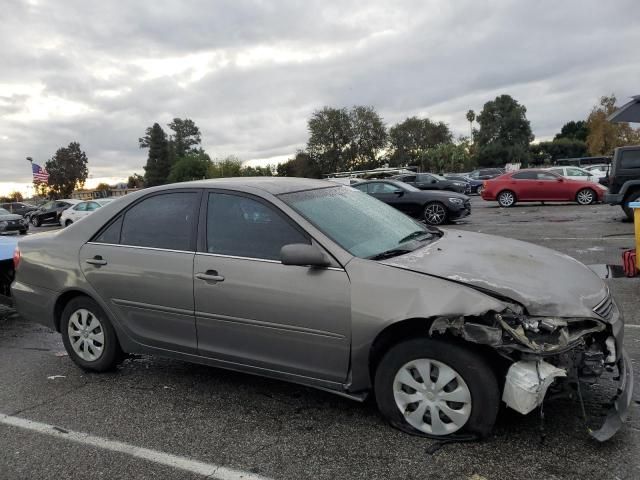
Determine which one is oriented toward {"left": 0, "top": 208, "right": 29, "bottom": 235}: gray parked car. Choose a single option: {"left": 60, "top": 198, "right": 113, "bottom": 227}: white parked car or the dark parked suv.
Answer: the white parked car

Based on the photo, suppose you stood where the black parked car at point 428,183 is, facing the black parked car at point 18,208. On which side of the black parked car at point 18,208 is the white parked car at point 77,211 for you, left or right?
left

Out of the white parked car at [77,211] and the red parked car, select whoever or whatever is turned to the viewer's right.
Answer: the red parked car

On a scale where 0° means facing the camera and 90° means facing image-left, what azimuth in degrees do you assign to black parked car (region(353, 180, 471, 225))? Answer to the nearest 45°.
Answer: approximately 315°

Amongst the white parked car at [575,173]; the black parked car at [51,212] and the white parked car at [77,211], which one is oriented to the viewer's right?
the white parked car at [575,173]

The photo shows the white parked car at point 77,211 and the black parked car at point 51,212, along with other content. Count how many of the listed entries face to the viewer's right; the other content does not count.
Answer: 0

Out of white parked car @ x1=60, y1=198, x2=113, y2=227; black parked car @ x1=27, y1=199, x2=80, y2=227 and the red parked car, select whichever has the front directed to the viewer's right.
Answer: the red parked car

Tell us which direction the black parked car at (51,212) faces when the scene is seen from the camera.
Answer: facing the viewer and to the left of the viewer

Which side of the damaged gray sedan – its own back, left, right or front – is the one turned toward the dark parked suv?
left

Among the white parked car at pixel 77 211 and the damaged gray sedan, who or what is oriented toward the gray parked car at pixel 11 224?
the white parked car

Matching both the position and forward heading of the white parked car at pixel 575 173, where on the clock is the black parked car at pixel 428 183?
The black parked car is roughly at 6 o'clock from the white parked car.

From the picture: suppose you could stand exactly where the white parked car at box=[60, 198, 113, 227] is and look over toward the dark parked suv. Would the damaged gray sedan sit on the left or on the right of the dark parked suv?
right
